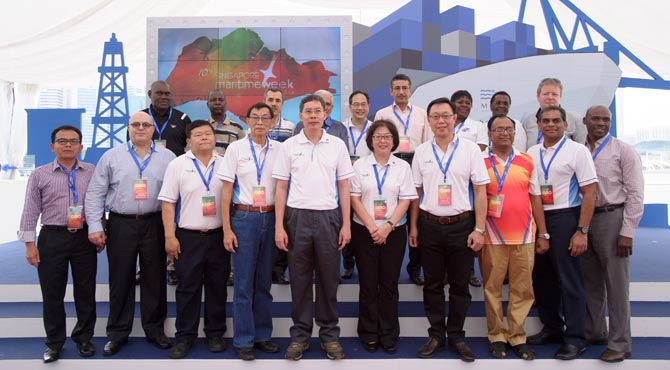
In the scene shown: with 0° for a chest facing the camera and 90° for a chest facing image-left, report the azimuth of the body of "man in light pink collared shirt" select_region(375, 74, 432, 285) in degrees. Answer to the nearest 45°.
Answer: approximately 0°

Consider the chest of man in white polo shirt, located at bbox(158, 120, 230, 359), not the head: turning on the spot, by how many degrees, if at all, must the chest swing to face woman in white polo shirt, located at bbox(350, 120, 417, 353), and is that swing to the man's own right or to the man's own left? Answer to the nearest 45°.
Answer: approximately 45° to the man's own left

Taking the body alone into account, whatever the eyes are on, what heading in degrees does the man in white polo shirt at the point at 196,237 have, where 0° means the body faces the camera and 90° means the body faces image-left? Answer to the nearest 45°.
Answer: approximately 315°

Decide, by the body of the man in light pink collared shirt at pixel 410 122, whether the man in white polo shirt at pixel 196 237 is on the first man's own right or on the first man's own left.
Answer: on the first man's own right
